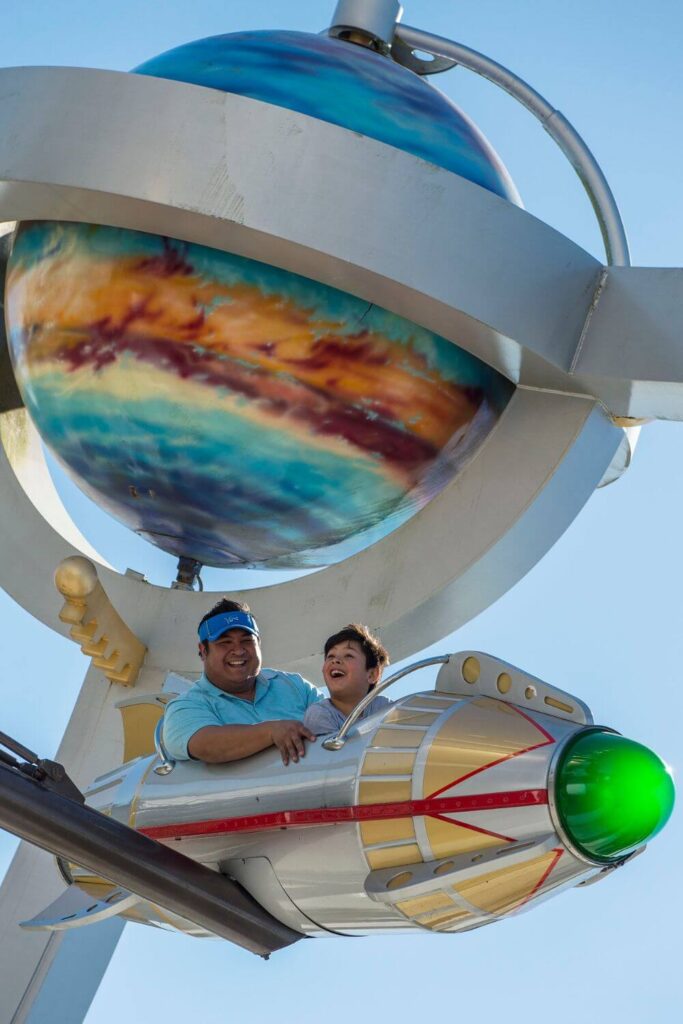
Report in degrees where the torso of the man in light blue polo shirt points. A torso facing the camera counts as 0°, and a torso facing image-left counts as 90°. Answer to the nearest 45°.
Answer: approximately 315°

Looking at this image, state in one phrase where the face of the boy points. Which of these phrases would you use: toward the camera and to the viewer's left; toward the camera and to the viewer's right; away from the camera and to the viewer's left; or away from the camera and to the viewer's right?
toward the camera and to the viewer's left
